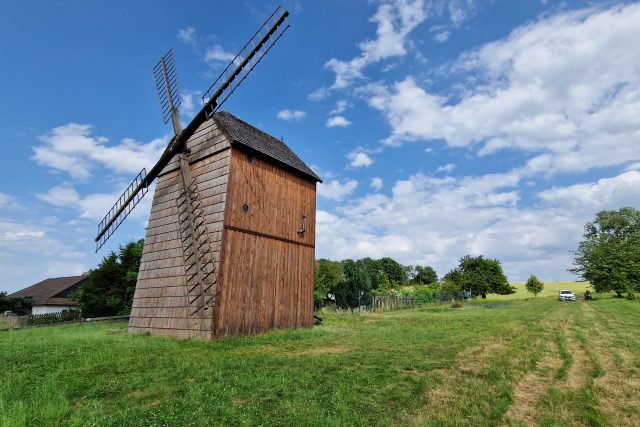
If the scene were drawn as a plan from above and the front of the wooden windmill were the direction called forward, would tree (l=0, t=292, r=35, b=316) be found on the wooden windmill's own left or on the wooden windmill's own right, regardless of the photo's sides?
on the wooden windmill's own right

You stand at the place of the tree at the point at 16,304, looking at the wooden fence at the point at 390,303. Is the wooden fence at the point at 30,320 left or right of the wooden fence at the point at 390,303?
right

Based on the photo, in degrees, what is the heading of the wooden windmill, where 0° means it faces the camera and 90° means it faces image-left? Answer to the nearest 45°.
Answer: approximately 45°

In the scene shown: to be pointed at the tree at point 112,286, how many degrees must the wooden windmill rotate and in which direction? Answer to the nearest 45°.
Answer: approximately 90° to its right

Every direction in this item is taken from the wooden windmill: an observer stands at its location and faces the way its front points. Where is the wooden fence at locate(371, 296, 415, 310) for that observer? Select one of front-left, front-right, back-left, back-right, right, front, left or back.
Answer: back

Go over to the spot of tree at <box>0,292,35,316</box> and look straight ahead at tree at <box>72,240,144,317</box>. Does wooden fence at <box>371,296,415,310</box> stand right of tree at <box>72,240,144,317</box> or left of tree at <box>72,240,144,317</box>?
left

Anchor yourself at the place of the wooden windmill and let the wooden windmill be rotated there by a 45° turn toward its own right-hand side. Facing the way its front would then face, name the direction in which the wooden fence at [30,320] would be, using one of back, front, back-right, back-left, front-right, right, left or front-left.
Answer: front-right
